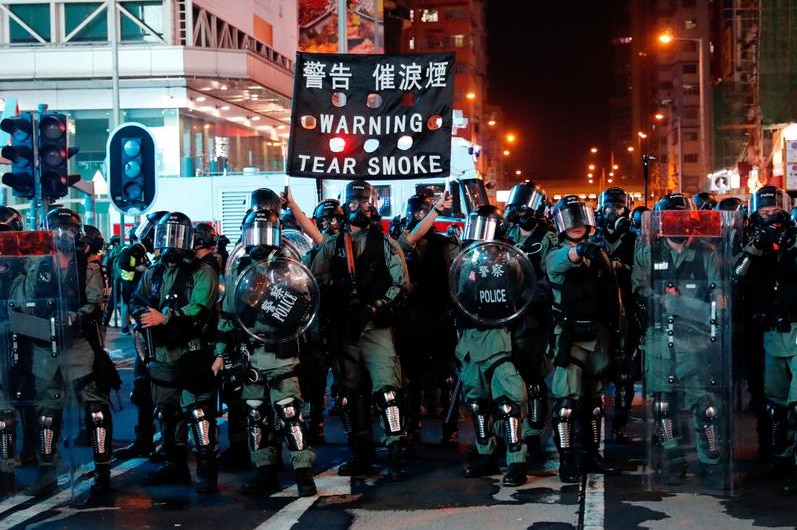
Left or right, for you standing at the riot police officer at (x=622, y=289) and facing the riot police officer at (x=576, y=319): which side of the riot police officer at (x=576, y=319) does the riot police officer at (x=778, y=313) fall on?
left

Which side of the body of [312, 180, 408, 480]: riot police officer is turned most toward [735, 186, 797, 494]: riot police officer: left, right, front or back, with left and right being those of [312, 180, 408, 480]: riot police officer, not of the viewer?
left

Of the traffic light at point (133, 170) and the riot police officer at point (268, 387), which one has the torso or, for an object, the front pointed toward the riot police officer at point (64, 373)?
the traffic light

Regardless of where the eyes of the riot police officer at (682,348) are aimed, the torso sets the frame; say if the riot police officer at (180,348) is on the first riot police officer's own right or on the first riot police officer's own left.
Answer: on the first riot police officer's own right

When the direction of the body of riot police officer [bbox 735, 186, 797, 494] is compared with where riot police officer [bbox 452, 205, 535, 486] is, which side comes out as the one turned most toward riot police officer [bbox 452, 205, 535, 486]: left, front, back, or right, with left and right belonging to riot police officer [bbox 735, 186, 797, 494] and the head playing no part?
right

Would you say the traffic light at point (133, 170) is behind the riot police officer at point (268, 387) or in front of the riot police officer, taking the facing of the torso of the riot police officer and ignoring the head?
behind

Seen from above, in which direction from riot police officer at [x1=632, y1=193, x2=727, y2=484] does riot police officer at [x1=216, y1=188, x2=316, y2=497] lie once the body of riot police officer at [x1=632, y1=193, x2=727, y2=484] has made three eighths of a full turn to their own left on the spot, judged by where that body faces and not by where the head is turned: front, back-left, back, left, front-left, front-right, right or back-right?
back-left

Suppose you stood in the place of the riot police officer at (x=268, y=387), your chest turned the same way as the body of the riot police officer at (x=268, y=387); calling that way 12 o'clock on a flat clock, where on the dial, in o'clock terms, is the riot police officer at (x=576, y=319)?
the riot police officer at (x=576, y=319) is roughly at 9 o'clock from the riot police officer at (x=268, y=387).

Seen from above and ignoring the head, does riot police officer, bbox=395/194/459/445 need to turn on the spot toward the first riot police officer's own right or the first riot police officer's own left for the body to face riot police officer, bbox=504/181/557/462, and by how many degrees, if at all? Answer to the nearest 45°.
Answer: approximately 45° to the first riot police officer's own left

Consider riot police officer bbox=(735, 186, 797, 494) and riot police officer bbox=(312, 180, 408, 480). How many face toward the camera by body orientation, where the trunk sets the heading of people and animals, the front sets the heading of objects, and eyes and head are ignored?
2
